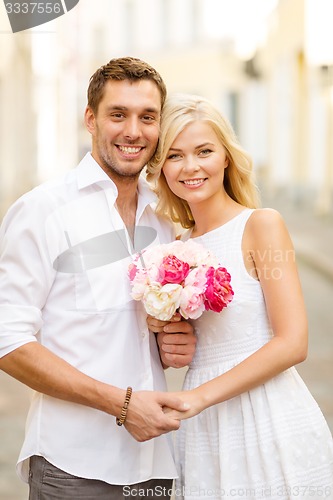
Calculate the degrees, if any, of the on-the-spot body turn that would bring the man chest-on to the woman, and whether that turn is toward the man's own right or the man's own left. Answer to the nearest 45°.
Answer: approximately 45° to the man's own left

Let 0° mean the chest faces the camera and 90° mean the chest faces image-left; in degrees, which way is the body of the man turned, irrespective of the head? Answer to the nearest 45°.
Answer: approximately 315°

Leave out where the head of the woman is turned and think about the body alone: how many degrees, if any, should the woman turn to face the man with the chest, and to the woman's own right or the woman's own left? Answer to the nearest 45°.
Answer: approximately 45° to the woman's own right

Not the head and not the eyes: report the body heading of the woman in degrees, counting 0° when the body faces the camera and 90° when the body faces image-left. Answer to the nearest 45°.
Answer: approximately 45°
